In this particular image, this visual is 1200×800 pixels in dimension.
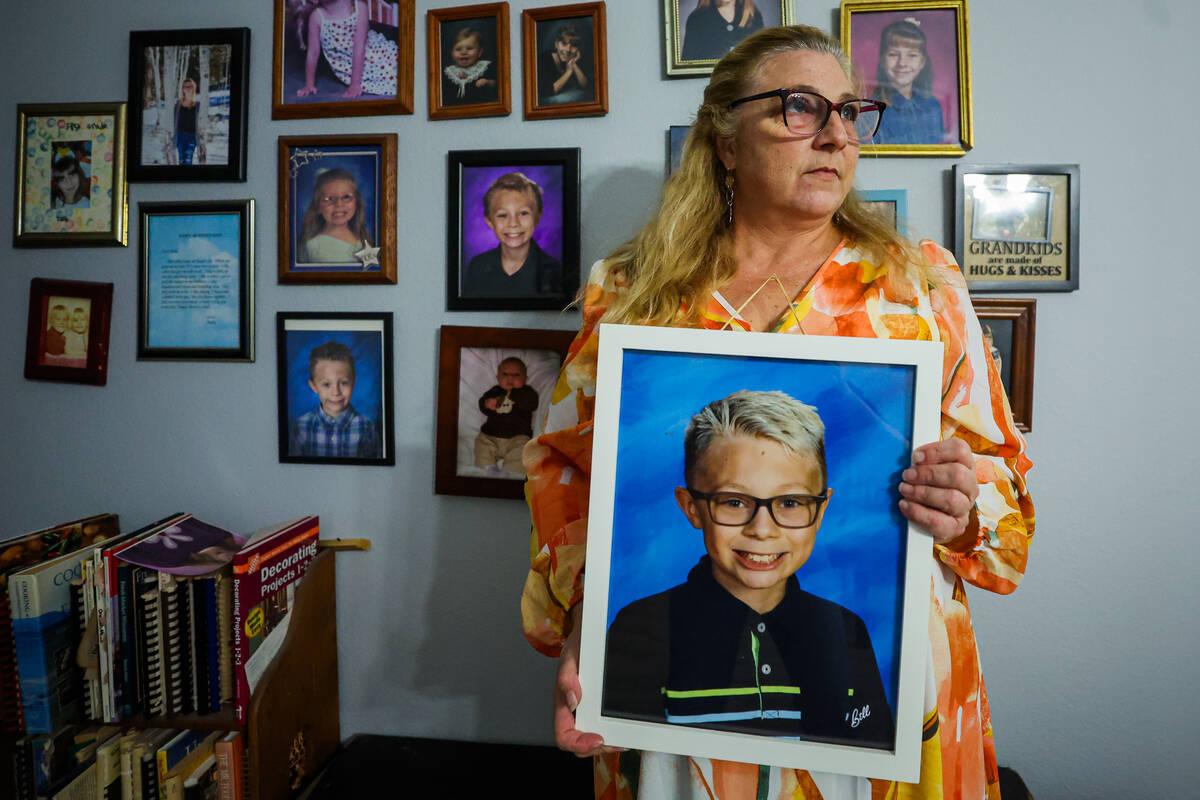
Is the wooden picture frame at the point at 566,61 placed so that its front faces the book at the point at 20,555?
no

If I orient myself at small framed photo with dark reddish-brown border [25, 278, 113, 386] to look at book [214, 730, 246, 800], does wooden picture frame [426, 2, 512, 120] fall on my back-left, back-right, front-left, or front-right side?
front-left

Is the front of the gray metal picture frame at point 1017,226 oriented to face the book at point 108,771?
no

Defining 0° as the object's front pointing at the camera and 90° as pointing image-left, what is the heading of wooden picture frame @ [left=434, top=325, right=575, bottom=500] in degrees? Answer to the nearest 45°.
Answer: approximately 0°

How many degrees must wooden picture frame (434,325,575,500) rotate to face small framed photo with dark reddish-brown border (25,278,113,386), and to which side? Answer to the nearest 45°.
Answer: approximately 90° to its right

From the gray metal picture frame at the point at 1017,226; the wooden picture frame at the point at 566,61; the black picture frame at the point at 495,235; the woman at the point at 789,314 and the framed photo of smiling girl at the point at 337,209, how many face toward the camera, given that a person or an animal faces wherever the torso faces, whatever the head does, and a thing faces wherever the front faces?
5

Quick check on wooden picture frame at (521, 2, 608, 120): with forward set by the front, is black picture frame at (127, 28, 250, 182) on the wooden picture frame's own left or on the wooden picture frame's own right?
on the wooden picture frame's own right

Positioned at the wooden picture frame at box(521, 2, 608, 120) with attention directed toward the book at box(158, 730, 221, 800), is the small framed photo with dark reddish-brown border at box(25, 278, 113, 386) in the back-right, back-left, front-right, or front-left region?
front-right

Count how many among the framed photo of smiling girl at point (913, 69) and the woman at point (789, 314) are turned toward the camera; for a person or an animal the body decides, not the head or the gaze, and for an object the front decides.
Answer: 2

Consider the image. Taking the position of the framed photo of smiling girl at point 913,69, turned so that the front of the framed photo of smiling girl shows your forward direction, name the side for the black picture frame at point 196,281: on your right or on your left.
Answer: on your right

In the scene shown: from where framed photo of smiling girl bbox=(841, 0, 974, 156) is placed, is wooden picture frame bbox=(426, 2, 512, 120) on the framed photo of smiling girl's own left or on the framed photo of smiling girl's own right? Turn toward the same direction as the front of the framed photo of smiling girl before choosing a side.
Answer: on the framed photo of smiling girl's own right

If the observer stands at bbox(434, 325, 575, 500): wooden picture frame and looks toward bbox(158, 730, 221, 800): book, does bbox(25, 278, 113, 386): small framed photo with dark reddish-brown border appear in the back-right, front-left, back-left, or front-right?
front-right

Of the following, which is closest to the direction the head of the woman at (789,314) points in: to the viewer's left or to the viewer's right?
to the viewer's right

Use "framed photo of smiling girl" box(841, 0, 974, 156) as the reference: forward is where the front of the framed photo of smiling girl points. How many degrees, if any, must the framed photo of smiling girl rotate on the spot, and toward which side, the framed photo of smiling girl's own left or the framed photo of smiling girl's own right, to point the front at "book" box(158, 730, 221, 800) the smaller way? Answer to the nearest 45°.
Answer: approximately 45° to the framed photo of smiling girl's own right

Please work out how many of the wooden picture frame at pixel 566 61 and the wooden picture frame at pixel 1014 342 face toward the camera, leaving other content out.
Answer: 2
